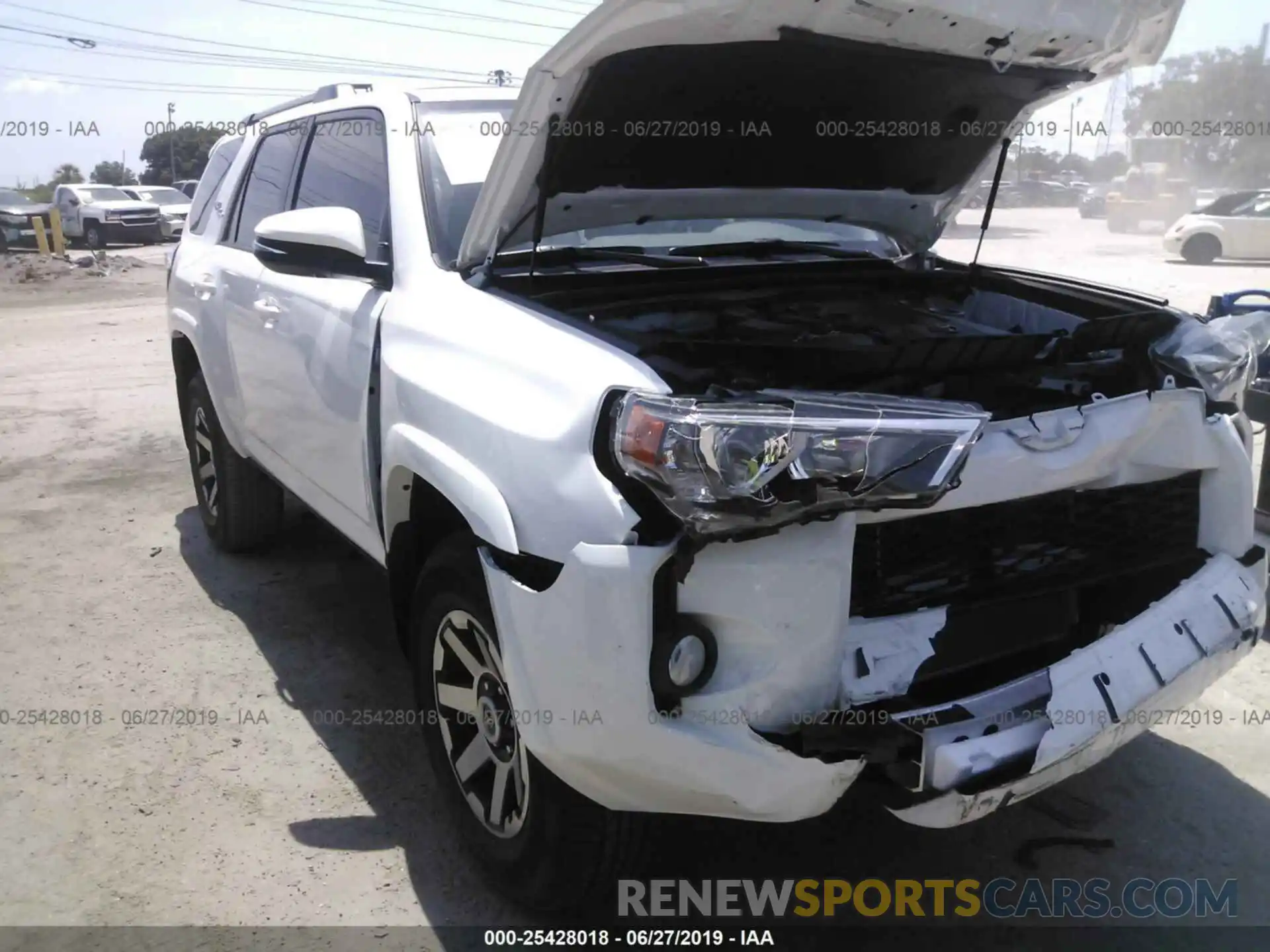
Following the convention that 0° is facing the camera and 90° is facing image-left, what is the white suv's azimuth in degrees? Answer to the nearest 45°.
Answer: approximately 315°

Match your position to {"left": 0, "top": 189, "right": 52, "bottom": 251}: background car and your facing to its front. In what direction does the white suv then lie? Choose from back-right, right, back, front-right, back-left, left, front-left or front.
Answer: front-right

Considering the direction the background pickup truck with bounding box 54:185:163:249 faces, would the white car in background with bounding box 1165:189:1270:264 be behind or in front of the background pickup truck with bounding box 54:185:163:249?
in front

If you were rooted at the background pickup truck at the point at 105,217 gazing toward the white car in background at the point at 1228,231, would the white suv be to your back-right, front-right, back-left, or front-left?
front-right

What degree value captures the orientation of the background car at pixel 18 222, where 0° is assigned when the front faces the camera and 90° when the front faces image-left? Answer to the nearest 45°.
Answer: approximately 315°

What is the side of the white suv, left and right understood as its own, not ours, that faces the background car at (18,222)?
back

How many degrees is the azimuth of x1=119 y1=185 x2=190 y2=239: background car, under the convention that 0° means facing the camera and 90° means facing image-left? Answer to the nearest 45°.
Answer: approximately 315°

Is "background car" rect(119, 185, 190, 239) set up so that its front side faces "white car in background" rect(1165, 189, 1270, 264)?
yes

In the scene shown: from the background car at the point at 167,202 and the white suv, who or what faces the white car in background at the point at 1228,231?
the background car

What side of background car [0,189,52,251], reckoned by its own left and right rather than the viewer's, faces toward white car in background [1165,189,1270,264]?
front
